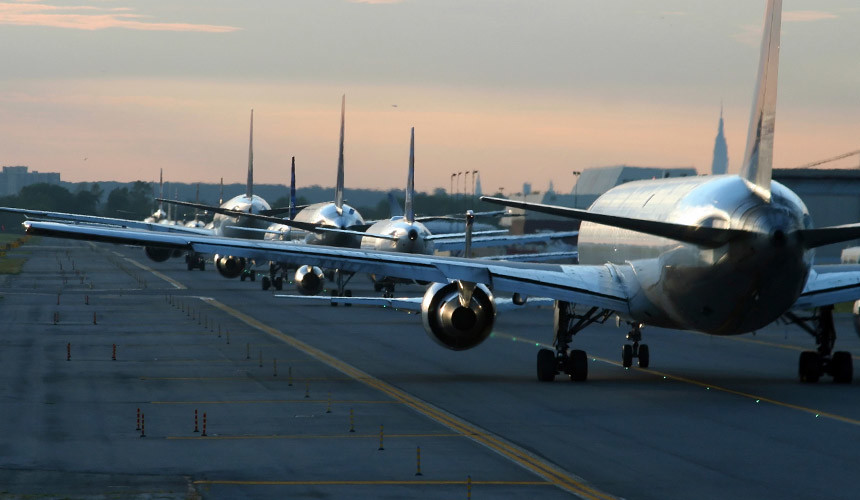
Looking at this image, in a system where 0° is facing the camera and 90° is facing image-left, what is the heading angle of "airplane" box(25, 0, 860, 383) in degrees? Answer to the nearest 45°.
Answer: approximately 180°
